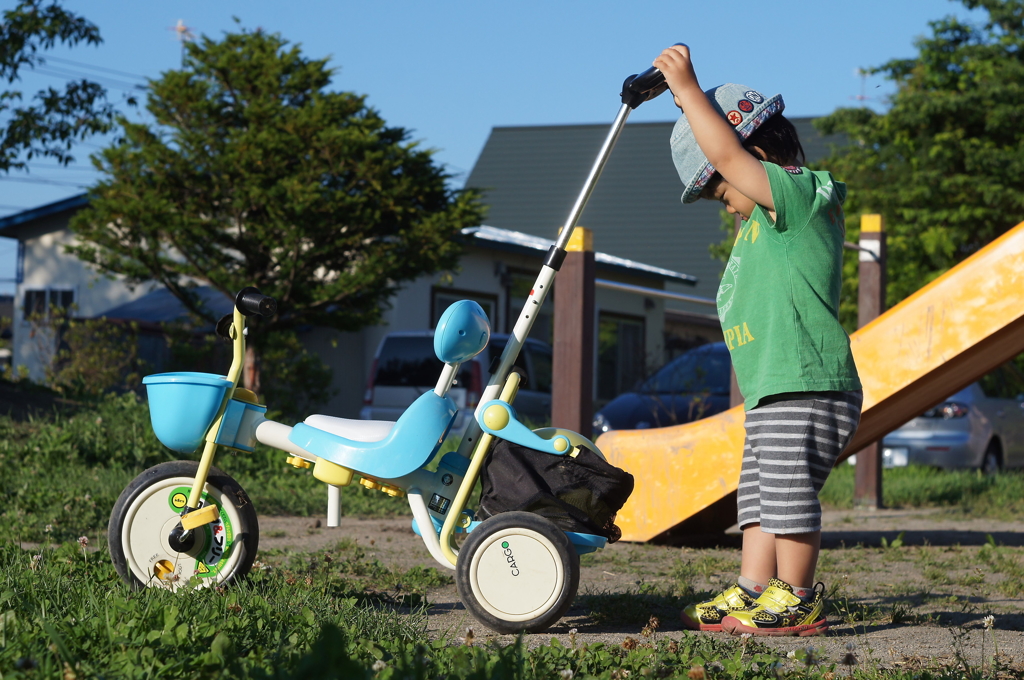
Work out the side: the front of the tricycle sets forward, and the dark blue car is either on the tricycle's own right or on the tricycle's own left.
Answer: on the tricycle's own right

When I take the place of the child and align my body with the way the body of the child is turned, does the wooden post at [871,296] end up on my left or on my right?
on my right

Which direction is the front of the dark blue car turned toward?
to the viewer's left

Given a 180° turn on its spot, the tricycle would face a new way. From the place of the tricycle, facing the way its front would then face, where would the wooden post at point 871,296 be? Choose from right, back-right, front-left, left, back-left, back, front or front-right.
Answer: front-left

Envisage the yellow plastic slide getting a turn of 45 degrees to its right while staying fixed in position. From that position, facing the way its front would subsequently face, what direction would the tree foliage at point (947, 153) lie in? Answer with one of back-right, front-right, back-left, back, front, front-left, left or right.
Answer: front-right

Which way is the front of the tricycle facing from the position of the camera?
facing to the left of the viewer

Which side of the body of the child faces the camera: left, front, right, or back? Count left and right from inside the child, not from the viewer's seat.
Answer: left

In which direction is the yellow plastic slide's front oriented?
to the viewer's left

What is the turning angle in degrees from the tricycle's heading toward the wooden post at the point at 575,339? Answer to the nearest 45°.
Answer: approximately 90° to its right

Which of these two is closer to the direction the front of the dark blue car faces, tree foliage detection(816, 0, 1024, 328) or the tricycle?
the tricycle
